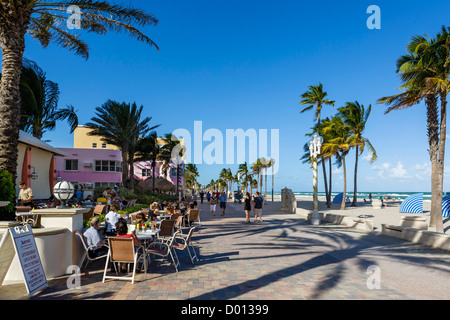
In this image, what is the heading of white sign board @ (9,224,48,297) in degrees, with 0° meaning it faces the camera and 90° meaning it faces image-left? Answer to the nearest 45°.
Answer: approximately 315°

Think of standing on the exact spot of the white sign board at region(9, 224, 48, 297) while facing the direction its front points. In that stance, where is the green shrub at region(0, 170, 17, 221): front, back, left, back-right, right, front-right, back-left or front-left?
back-left

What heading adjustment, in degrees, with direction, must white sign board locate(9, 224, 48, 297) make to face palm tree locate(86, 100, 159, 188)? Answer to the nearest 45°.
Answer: approximately 135° to its left

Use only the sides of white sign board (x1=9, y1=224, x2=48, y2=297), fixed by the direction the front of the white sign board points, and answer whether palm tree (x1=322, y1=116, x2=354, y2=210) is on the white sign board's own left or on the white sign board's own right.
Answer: on the white sign board's own left

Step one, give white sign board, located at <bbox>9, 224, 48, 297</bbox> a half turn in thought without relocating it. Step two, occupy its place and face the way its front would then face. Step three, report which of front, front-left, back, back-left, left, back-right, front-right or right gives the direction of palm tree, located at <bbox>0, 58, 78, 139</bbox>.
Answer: front-right

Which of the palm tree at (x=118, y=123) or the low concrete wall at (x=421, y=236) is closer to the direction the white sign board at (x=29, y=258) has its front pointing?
the low concrete wall

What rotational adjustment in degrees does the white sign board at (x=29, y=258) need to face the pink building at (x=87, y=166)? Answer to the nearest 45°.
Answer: approximately 135° to its left

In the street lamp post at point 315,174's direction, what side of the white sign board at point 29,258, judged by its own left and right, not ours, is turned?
left

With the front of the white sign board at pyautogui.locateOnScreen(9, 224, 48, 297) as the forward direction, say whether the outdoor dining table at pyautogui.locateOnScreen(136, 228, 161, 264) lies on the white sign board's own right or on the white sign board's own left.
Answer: on the white sign board's own left
